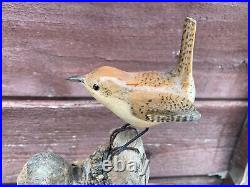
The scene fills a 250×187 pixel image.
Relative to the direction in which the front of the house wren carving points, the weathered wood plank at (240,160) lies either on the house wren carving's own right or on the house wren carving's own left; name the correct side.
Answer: on the house wren carving's own right

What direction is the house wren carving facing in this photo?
to the viewer's left
